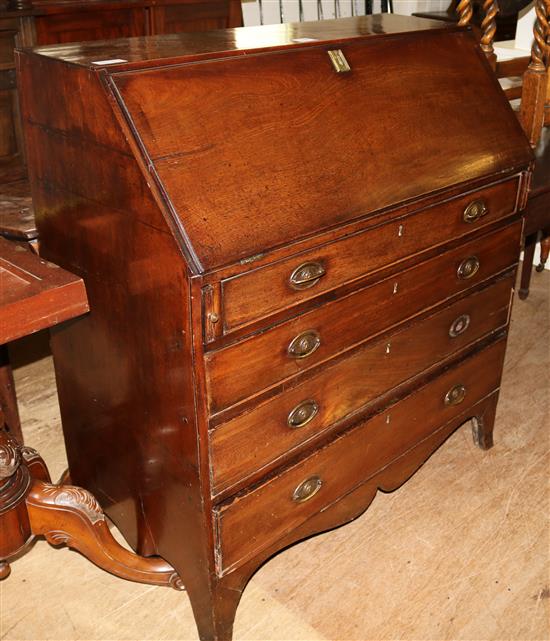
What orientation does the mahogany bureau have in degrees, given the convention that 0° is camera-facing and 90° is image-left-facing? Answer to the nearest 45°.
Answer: approximately 315°

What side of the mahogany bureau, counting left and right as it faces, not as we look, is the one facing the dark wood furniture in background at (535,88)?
left

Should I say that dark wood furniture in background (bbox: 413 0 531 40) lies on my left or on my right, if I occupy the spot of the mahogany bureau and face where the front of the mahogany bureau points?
on my left

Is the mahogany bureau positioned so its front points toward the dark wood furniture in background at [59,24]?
no
